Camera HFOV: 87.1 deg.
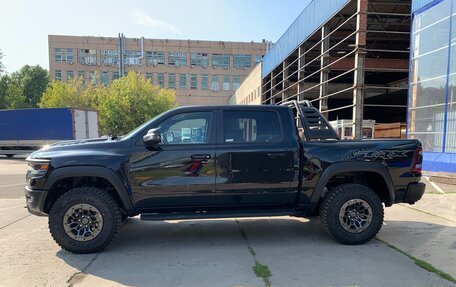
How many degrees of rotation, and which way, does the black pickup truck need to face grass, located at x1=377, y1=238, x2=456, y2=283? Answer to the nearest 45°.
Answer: approximately 180°

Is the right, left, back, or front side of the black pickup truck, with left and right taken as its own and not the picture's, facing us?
left

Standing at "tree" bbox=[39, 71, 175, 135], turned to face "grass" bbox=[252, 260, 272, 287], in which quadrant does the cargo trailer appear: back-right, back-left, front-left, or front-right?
front-right

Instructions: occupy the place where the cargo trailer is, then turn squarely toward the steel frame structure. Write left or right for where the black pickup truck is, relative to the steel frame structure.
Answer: right

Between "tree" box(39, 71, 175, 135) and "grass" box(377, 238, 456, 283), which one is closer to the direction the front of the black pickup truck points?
the tree

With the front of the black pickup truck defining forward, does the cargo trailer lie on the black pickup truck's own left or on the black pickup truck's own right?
on the black pickup truck's own right

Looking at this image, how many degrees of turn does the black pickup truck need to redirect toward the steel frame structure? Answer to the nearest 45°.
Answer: approximately 135° to its right

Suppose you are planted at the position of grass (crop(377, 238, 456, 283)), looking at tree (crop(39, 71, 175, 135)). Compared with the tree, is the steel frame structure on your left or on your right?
right
